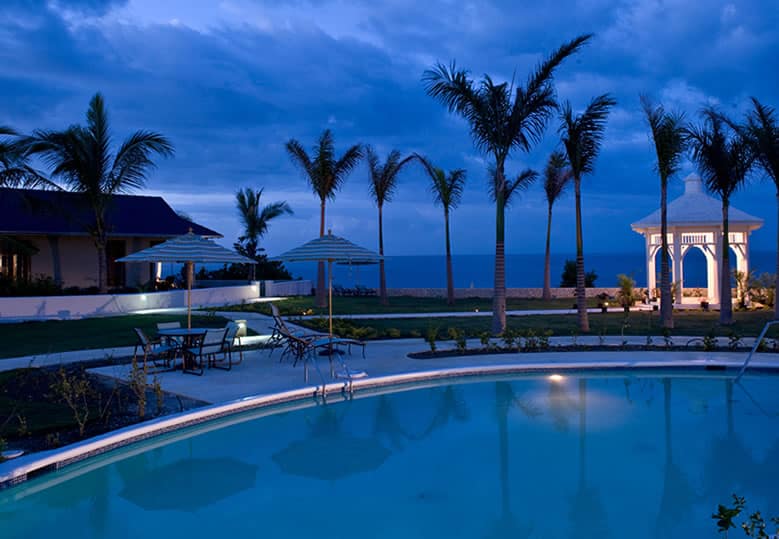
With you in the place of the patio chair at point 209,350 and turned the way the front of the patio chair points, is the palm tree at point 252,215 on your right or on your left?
on your right

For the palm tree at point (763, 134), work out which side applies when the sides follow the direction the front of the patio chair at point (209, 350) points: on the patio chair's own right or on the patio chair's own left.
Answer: on the patio chair's own right

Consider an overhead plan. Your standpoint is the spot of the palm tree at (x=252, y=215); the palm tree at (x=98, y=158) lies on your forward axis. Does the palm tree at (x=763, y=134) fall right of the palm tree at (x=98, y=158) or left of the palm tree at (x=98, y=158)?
left

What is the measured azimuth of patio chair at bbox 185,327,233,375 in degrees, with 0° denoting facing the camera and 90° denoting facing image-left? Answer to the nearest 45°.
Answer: approximately 135°

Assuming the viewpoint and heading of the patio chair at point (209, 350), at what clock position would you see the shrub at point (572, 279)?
The shrub is roughly at 3 o'clock from the patio chair.

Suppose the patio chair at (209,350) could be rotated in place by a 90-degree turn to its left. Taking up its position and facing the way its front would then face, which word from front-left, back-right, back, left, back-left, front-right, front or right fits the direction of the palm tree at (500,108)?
back-left

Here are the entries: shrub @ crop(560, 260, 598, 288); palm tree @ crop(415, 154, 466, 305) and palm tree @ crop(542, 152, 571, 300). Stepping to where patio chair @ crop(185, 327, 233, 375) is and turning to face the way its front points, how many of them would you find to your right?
3

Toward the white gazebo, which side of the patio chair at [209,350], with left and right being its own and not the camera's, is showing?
right

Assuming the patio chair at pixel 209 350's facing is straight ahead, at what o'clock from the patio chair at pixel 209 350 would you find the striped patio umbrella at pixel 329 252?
The striped patio umbrella is roughly at 4 o'clock from the patio chair.

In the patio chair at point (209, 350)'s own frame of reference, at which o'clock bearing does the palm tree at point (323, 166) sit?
The palm tree is roughly at 2 o'clock from the patio chair.

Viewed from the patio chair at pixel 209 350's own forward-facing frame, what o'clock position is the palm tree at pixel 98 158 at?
The palm tree is roughly at 1 o'clock from the patio chair.

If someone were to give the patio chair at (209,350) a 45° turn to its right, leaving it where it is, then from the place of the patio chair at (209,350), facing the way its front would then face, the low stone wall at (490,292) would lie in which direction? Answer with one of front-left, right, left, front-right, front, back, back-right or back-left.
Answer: front-right

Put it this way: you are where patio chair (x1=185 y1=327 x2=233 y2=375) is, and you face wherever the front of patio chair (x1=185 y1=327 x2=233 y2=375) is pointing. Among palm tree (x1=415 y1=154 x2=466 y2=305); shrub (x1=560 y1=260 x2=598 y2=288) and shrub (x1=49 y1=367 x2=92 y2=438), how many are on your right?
2

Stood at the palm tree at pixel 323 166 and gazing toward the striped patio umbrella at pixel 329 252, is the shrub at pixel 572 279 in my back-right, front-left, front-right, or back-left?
back-left

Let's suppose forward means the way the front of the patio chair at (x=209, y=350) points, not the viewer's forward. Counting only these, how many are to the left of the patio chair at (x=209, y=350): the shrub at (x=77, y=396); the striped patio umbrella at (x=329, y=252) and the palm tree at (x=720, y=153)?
1

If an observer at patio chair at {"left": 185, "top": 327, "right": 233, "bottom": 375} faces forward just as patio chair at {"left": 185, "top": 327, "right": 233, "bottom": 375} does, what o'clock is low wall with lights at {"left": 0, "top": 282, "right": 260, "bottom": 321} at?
The low wall with lights is roughly at 1 o'clock from the patio chair.

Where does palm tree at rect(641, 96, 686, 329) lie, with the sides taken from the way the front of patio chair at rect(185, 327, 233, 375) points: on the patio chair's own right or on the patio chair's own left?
on the patio chair's own right

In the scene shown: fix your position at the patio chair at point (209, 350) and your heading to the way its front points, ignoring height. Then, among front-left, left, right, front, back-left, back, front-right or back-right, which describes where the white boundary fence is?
front-right

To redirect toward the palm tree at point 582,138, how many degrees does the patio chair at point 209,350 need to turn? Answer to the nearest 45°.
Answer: approximately 135° to its right
